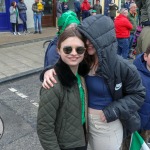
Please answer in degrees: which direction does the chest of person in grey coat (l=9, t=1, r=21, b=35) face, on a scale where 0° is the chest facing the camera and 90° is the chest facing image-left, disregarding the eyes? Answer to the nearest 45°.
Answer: approximately 315°

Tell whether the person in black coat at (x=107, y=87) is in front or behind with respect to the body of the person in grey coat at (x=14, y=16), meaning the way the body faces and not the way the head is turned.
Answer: in front

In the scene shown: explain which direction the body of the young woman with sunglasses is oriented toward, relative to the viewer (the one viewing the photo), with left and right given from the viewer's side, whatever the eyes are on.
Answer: facing the viewer and to the right of the viewer

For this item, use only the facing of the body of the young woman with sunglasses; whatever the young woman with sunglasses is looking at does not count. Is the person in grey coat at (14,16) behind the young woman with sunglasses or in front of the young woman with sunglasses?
behind

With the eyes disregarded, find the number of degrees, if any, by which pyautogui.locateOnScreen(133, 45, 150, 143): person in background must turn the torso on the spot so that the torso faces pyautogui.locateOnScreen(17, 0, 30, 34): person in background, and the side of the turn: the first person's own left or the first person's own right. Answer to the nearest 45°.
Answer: approximately 180°

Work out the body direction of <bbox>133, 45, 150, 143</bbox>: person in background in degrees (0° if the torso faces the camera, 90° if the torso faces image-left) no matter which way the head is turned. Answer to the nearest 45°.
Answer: approximately 315°

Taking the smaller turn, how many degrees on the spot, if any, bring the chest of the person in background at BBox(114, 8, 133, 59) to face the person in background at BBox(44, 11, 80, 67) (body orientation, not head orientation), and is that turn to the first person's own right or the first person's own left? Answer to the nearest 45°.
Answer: approximately 135° to the first person's own right

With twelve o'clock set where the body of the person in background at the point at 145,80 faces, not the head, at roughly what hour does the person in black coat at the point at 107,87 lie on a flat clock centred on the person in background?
The person in black coat is roughly at 2 o'clock from the person in background.

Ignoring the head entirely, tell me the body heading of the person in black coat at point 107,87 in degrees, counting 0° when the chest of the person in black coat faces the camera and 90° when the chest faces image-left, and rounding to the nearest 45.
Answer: approximately 45°
